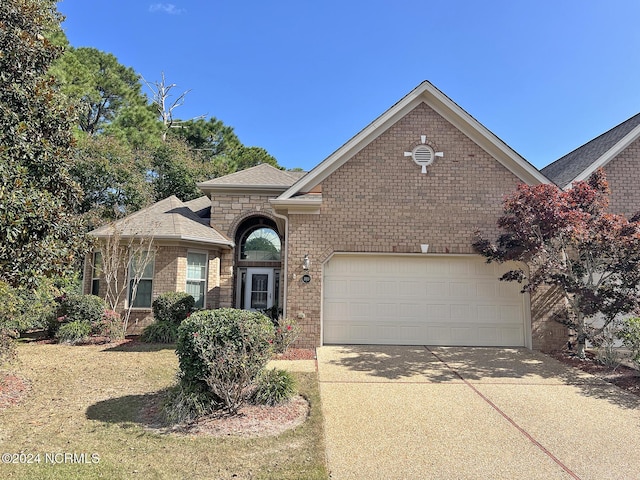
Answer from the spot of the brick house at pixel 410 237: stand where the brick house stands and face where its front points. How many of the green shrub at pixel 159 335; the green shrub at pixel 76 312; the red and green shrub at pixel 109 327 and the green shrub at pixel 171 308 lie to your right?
4

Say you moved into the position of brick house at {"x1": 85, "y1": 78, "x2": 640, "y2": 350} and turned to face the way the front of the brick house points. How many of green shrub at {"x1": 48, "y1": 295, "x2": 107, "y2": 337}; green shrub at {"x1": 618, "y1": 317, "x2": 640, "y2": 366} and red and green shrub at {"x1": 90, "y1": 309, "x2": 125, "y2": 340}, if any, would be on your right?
2

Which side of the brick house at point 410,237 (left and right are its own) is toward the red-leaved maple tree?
left

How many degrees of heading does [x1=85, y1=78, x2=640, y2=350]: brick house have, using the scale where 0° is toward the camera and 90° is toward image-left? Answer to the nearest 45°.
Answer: approximately 0°

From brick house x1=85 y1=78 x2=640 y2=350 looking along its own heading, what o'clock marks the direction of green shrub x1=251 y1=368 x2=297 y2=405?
The green shrub is roughly at 1 o'clock from the brick house.

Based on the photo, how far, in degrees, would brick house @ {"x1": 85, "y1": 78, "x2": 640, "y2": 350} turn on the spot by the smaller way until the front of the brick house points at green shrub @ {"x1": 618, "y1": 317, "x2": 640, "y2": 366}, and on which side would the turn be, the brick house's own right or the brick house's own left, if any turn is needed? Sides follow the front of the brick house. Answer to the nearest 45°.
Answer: approximately 45° to the brick house's own left

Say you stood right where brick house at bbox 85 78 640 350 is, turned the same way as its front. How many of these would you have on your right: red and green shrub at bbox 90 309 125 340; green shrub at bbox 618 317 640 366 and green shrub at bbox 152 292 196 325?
2

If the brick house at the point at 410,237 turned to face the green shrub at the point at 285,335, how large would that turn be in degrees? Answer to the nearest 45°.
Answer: approximately 90° to its right

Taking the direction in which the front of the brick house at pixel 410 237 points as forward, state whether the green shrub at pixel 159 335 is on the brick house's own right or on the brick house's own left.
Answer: on the brick house's own right

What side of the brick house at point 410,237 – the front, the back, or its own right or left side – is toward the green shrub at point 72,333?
right

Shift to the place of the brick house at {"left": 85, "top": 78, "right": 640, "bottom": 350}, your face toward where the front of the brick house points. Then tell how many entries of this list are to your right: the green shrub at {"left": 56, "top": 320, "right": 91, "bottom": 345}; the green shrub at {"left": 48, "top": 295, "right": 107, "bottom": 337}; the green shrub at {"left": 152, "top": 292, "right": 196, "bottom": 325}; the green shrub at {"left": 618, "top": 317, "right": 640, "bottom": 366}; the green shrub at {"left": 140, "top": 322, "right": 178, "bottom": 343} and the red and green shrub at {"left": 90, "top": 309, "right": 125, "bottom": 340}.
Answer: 5
